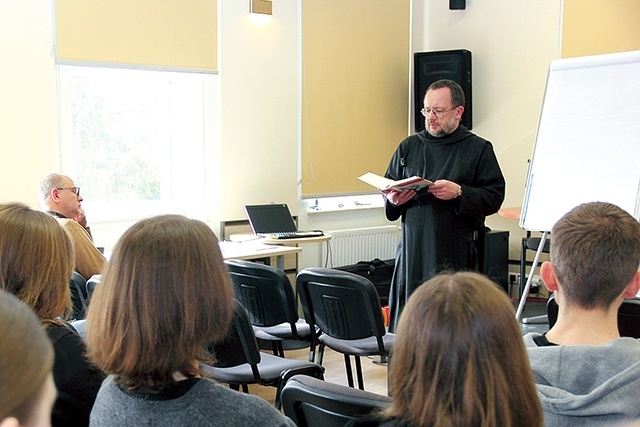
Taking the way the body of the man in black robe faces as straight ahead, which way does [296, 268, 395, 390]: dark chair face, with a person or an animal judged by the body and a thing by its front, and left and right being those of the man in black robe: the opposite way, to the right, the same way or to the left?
the opposite way

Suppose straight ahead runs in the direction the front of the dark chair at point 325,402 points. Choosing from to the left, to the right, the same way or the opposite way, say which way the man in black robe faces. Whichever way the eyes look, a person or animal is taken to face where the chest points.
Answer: the opposite way

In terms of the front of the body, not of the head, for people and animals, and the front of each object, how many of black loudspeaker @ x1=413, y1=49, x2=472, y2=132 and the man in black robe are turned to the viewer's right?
0

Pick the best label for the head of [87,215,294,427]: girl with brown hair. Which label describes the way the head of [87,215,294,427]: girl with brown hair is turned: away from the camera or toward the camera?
away from the camera

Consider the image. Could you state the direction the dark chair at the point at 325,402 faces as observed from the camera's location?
facing away from the viewer and to the right of the viewer

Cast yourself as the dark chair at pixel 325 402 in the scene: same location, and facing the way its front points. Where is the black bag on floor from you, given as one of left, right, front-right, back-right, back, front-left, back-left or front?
front-left

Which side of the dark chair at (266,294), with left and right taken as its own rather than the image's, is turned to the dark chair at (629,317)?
right

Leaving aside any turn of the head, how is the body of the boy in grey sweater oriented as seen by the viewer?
away from the camera

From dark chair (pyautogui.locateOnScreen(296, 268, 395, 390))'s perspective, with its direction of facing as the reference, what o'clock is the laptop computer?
The laptop computer is roughly at 10 o'clock from the dark chair.

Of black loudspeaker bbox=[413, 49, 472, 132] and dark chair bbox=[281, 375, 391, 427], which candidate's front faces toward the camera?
the black loudspeaker

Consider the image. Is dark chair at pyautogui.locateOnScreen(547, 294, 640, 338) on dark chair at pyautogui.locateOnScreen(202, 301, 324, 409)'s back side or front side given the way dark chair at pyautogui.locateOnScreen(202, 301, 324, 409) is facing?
on the front side

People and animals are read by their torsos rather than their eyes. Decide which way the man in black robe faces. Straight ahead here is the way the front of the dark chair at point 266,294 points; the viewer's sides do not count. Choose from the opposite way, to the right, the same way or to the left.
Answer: the opposite way

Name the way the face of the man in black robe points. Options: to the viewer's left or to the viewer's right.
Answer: to the viewer's left

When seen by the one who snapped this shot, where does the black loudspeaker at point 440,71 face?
facing the viewer

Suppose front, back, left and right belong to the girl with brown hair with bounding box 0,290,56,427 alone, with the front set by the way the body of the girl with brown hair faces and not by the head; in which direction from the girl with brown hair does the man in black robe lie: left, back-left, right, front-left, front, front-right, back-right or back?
front

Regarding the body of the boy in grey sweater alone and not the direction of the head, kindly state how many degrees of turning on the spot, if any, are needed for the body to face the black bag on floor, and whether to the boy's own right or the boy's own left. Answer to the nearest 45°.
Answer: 0° — they already face it

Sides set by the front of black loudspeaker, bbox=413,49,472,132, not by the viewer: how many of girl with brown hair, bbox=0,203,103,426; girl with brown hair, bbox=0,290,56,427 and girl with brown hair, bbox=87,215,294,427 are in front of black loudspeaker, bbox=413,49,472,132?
3

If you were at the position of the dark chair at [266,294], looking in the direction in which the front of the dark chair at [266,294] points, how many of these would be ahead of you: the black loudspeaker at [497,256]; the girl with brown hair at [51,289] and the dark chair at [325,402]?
1

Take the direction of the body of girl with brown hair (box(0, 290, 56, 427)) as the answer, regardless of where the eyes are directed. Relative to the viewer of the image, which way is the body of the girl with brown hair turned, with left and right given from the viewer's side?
facing away from the viewer and to the right of the viewer

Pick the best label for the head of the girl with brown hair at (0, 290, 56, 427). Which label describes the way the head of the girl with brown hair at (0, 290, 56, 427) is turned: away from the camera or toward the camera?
away from the camera
